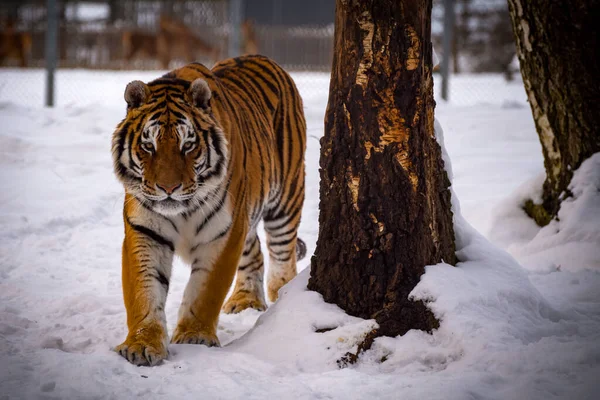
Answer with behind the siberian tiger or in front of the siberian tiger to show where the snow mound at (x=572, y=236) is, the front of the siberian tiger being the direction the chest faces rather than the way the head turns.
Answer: behind

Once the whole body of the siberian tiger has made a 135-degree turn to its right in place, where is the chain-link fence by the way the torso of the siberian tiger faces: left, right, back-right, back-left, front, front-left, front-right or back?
front

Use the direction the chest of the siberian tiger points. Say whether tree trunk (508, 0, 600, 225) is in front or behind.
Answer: behind

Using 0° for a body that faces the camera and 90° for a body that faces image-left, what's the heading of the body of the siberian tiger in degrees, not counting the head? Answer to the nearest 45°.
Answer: approximately 45°

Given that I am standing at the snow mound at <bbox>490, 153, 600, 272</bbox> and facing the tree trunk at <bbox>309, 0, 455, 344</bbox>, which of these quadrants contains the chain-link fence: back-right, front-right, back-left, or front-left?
back-right

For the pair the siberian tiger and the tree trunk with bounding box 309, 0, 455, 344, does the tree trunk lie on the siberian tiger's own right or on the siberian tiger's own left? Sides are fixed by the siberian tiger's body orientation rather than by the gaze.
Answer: on the siberian tiger's own left
